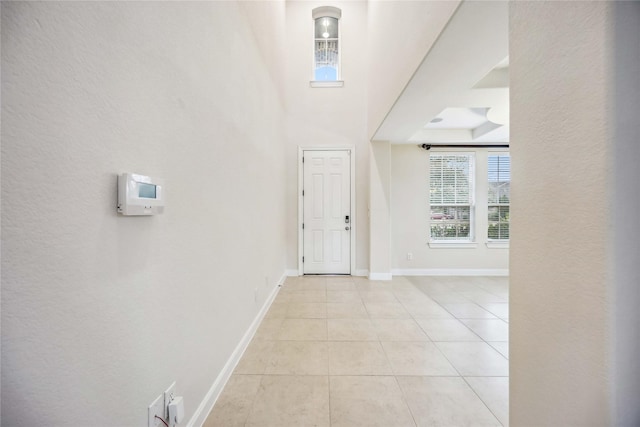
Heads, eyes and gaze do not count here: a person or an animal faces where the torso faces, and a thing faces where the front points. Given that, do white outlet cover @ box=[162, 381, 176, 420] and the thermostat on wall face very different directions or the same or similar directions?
same or similar directions

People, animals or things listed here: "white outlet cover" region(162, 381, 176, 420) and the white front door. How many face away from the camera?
0

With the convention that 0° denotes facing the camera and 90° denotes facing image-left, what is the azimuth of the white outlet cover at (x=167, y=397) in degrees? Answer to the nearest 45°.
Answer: approximately 315°

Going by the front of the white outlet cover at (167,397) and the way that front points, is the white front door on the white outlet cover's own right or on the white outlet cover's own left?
on the white outlet cover's own left

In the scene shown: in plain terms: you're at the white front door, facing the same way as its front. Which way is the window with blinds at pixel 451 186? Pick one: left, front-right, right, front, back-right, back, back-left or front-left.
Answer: left

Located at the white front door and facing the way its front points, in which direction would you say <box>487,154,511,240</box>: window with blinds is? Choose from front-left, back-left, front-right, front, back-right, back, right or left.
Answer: left

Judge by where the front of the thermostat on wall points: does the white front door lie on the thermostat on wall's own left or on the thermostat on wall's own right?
on the thermostat on wall's own left

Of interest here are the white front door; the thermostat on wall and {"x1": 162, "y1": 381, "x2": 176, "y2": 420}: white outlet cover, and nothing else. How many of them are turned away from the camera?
0

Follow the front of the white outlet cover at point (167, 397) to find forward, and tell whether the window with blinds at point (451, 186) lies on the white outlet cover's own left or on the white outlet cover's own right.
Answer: on the white outlet cover's own left

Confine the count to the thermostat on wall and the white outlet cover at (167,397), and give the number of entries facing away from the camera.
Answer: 0

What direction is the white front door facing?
toward the camera

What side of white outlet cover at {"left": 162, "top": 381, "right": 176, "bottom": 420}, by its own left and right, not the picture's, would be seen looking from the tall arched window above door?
left

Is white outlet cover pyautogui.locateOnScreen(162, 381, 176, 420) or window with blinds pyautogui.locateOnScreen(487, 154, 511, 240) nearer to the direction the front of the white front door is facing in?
the white outlet cover

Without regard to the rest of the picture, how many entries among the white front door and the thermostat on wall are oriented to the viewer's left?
0
